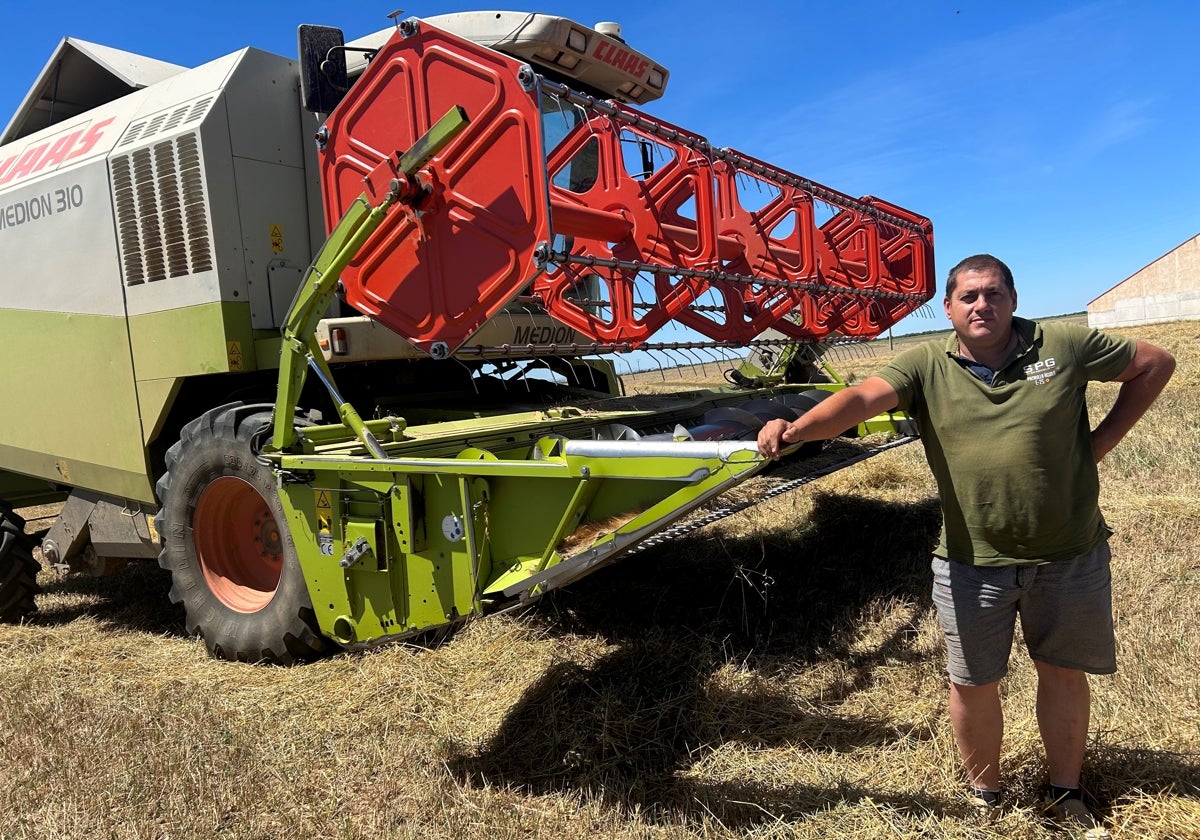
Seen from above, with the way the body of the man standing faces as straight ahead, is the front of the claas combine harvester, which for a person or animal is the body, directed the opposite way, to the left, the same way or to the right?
to the left

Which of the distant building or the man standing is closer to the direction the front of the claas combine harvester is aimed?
the man standing

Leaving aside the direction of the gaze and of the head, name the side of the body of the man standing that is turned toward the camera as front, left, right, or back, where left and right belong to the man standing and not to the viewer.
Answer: front

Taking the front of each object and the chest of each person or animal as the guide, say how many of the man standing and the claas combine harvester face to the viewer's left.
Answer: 0

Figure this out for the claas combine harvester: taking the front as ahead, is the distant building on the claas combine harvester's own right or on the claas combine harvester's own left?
on the claas combine harvester's own left

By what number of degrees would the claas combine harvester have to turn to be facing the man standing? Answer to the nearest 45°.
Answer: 0° — it already faces them

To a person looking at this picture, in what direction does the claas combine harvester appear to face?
facing the viewer and to the right of the viewer

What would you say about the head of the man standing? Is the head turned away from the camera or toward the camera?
toward the camera
